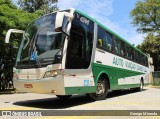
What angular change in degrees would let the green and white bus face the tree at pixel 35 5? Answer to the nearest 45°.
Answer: approximately 135° to its right

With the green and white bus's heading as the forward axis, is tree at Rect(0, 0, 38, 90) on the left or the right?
on its right

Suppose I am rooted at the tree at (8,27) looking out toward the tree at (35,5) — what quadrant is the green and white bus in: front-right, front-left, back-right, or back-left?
back-right

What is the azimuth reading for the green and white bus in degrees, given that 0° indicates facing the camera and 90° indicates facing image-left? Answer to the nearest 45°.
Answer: approximately 45°
